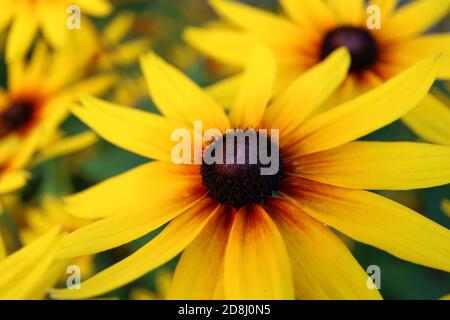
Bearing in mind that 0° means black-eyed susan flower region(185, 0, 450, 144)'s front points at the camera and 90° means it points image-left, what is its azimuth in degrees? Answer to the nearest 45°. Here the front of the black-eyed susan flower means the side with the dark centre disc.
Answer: approximately 0°

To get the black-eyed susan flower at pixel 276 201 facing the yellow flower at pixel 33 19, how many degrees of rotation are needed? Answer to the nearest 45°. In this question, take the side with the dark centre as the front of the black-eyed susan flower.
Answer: approximately 135° to its right

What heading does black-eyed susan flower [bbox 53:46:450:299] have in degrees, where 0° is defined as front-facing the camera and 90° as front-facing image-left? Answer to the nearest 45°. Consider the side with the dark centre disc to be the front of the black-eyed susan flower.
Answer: approximately 0°

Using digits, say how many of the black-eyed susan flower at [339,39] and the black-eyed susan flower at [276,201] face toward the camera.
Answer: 2
